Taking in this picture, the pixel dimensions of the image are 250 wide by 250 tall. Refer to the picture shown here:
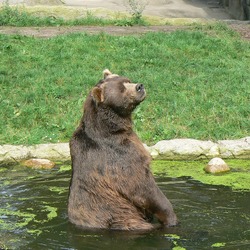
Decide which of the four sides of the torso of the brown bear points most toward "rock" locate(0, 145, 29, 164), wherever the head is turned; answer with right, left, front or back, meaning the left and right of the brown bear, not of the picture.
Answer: left

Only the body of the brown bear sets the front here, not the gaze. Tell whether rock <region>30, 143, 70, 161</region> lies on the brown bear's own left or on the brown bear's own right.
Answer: on the brown bear's own left

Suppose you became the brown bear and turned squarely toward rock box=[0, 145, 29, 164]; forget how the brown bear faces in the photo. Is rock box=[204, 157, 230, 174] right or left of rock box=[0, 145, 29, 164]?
right

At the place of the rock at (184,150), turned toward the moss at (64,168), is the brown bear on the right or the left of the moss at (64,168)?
left

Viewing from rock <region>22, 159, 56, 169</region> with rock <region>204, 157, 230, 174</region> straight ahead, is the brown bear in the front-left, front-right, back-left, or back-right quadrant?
front-right

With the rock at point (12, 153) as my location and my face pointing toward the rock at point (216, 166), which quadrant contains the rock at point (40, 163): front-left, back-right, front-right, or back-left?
front-right

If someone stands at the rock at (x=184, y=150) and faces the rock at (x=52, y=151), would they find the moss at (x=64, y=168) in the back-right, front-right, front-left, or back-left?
front-left

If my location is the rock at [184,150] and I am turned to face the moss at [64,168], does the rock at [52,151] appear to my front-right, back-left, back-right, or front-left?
front-right
